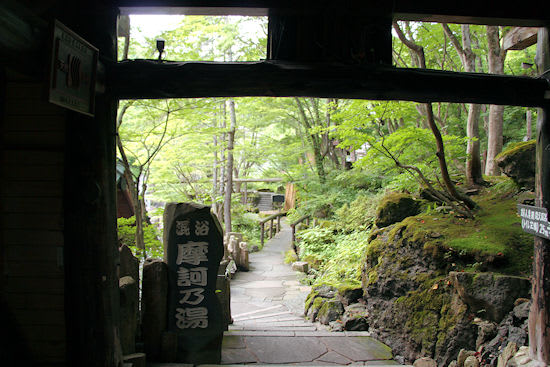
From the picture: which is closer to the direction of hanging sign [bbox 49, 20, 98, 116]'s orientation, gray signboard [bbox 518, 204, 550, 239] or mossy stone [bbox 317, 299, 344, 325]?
the gray signboard

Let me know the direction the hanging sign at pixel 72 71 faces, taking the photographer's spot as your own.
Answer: facing the viewer and to the right of the viewer

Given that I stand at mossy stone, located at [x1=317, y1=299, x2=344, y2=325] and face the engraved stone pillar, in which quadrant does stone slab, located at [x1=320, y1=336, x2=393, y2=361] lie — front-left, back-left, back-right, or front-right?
front-left

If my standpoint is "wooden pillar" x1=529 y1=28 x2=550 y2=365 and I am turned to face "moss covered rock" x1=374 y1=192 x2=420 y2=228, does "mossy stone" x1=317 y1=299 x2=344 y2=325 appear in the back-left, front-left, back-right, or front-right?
front-left

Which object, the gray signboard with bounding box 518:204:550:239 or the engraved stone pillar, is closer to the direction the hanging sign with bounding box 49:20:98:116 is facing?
the gray signboard
